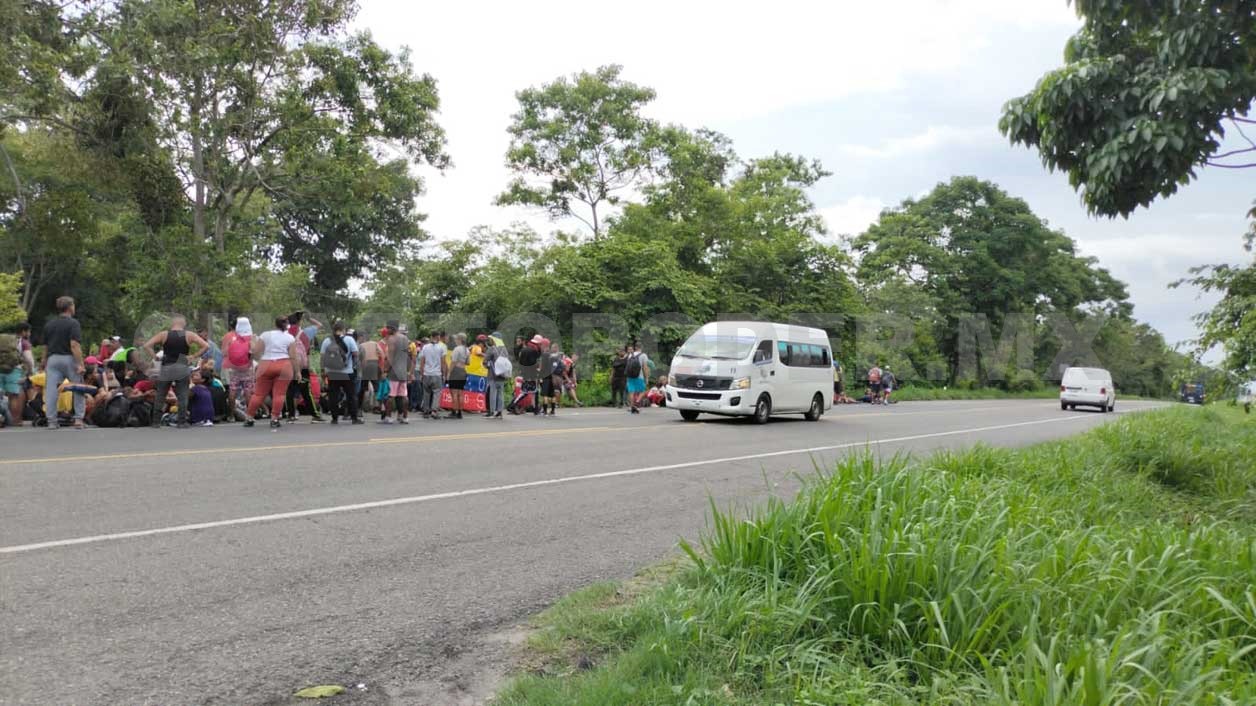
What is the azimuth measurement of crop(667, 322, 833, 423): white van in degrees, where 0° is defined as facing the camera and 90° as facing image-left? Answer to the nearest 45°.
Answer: approximately 45°

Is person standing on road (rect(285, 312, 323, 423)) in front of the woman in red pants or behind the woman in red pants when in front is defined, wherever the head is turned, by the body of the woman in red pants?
in front

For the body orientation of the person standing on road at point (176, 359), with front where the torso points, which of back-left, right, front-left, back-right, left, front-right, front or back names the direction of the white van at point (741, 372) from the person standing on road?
right

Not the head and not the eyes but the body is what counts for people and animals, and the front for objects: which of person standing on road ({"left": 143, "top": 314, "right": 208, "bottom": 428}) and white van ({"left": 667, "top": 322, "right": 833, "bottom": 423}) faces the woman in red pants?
the white van

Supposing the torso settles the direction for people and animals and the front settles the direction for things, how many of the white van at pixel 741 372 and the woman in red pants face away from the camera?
1

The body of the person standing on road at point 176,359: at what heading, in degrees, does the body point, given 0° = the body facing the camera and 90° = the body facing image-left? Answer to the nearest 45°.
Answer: approximately 180°

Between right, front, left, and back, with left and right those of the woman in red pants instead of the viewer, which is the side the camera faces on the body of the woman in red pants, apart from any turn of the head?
back

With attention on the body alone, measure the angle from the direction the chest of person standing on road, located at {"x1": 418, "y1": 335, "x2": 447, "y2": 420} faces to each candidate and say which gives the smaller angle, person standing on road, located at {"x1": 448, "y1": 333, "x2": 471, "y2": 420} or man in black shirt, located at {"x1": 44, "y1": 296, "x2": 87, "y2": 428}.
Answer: the person standing on road
